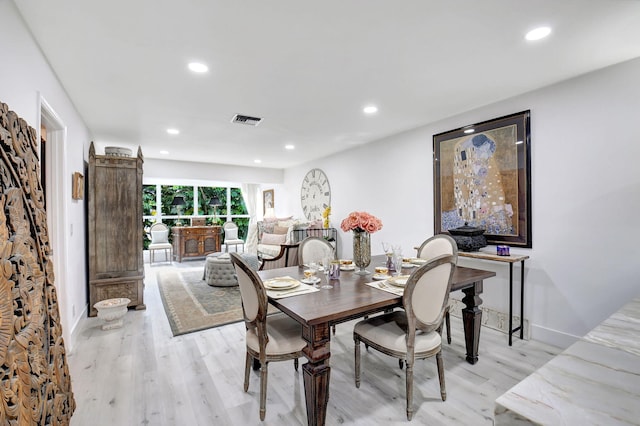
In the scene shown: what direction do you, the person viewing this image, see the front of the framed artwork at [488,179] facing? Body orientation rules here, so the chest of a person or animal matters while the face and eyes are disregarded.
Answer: facing the viewer and to the left of the viewer

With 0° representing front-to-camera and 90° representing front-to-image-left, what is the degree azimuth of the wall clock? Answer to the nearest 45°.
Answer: approximately 45°

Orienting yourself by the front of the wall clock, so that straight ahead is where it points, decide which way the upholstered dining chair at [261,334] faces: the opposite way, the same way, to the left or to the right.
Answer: the opposite way

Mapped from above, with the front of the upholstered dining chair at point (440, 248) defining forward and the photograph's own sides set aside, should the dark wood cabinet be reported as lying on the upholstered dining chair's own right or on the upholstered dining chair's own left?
on the upholstered dining chair's own right

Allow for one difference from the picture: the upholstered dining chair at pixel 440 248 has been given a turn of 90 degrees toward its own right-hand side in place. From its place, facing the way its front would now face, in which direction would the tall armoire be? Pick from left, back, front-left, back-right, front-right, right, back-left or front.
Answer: front-left

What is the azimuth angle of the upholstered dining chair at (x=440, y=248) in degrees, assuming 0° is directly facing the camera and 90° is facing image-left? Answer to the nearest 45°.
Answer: approximately 45°

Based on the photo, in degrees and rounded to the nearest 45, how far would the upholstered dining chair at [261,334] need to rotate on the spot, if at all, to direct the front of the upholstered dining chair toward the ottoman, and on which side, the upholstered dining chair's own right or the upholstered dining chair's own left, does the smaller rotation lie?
approximately 45° to the upholstered dining chair's own left

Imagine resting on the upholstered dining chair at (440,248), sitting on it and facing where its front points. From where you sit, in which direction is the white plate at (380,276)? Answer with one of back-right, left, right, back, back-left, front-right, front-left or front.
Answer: front

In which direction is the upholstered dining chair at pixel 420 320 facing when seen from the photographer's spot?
facing away from the viewer and to the left of the viewer

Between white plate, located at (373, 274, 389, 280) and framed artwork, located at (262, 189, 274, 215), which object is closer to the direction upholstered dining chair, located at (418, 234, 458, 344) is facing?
the white plate

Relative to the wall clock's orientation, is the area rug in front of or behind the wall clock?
in front

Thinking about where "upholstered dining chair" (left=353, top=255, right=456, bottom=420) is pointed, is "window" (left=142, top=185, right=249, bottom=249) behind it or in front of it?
in front

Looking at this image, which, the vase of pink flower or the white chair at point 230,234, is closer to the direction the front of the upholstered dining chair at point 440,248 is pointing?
the vase of pink flower

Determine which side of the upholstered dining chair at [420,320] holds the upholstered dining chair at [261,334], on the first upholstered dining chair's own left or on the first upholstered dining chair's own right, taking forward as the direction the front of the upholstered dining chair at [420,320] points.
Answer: on the first upholstered dining chair's own left

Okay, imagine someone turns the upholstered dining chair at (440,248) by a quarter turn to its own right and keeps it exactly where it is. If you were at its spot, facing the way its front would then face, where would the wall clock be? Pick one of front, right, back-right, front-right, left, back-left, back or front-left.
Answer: front

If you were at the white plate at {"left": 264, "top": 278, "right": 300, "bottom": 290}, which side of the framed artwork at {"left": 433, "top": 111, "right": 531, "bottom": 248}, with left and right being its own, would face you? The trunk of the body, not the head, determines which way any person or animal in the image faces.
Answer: front

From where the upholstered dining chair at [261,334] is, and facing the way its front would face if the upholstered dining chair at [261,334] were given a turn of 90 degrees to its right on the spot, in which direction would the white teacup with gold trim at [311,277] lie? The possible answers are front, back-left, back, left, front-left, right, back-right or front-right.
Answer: left

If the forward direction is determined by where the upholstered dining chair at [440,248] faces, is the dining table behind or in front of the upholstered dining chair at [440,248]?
in front
